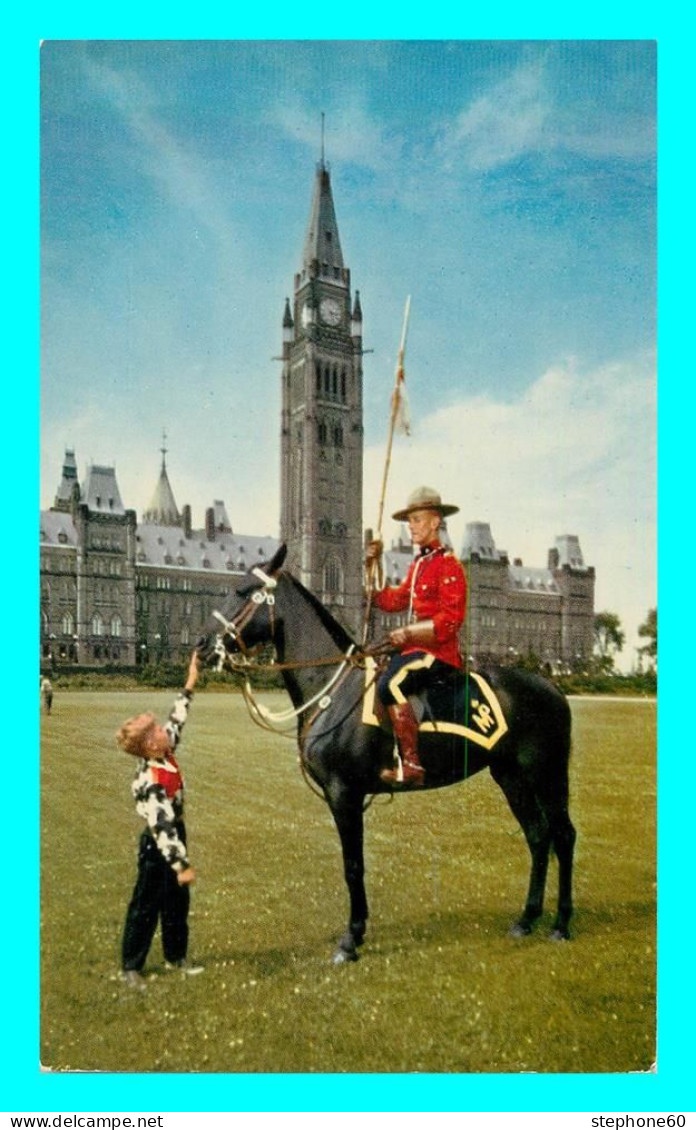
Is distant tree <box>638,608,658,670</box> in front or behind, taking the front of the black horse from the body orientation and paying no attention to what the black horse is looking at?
behind

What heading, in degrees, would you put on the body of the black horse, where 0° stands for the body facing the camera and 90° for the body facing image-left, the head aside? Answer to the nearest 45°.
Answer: approximately 90°

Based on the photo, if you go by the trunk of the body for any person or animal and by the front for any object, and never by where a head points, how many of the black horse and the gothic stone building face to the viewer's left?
1

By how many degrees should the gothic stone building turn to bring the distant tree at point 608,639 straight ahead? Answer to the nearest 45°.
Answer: approximately 45° to its left

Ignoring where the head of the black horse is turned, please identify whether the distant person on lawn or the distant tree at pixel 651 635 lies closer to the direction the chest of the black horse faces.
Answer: the distant person on lawn

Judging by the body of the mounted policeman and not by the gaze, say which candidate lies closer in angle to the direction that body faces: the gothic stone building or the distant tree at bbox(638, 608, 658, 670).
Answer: the gothic stone building

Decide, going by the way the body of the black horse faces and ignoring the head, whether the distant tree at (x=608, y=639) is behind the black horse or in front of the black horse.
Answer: behind
